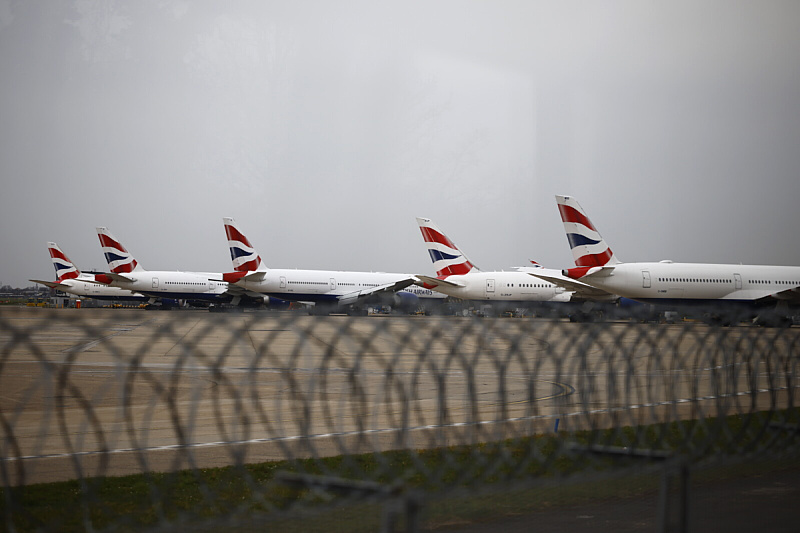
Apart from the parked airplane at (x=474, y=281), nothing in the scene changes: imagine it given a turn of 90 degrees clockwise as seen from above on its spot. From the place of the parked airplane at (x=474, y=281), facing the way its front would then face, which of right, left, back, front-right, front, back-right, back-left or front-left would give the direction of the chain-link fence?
front

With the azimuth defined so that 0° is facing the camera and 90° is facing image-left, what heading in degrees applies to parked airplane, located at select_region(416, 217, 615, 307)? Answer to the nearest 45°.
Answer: approximately 270°
